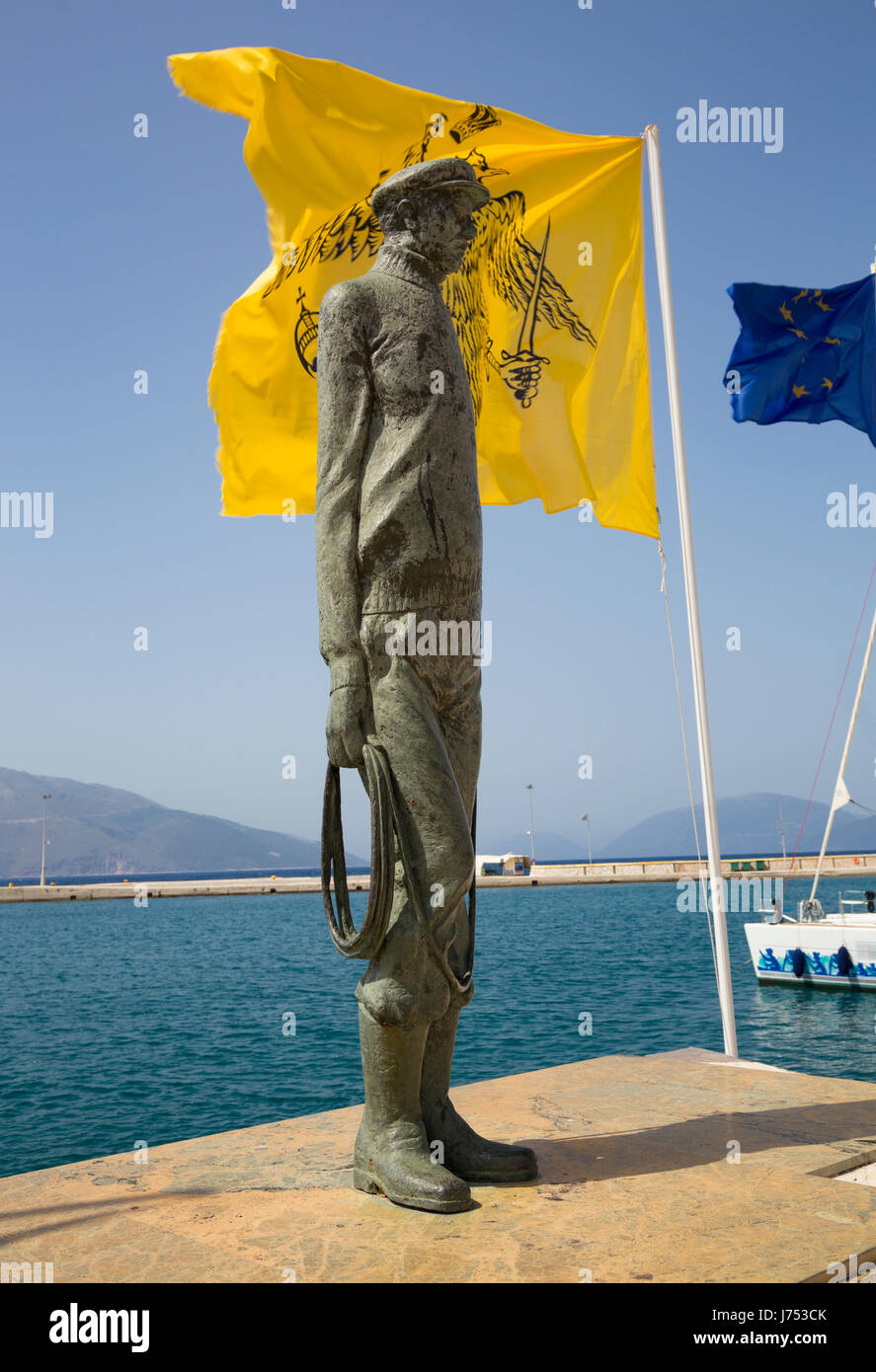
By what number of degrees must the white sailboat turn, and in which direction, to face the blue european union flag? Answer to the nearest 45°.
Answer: approximately 90° to its left

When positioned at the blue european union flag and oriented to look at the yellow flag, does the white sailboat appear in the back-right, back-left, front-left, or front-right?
back-right
